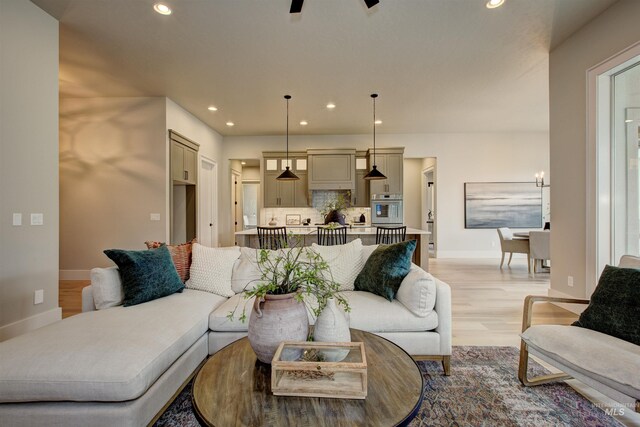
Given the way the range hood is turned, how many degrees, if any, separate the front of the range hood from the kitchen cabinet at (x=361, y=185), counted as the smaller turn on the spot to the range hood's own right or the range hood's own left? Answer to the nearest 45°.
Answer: approximately 90° to the range hood's own left

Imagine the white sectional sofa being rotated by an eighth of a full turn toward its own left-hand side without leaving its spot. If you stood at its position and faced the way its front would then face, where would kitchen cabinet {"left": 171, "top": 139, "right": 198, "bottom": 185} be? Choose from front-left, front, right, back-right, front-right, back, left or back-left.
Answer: back-left

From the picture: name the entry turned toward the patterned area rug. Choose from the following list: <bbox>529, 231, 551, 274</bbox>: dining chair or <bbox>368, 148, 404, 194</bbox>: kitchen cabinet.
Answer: the kitchen cabinet

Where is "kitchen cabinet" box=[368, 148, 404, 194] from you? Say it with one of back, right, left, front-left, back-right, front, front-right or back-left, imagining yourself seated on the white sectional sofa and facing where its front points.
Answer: back-left

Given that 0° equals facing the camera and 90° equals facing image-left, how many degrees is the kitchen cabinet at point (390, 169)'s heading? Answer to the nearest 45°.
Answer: approximately 0°

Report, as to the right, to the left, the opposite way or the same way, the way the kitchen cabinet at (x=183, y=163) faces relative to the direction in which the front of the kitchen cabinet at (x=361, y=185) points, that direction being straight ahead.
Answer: to the left
